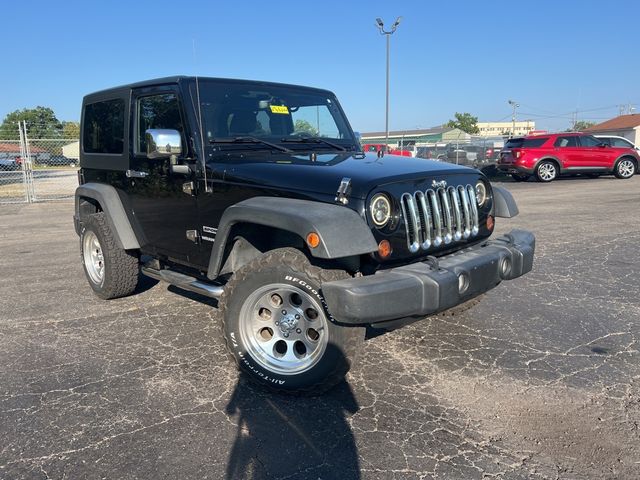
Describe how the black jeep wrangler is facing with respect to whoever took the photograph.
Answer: facing the viewer and to the right of the viewer

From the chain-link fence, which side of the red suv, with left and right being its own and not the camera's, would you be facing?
back

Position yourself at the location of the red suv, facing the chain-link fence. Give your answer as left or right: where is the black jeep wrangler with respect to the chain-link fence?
left

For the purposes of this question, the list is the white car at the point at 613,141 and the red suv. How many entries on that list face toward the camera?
0

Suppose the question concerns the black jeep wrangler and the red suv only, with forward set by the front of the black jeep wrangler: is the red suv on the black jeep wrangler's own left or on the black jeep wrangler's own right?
on the black jeep wrangler's own left

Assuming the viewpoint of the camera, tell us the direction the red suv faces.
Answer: facing away from the viewer and to the right of the viewer

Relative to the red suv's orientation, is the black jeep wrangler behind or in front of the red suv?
behind

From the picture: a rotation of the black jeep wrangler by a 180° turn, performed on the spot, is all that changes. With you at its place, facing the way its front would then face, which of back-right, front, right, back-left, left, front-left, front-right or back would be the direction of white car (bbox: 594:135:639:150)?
right

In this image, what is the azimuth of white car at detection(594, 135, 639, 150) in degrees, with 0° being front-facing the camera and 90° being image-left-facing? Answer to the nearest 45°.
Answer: approximately 270°

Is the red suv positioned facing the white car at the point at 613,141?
yes
